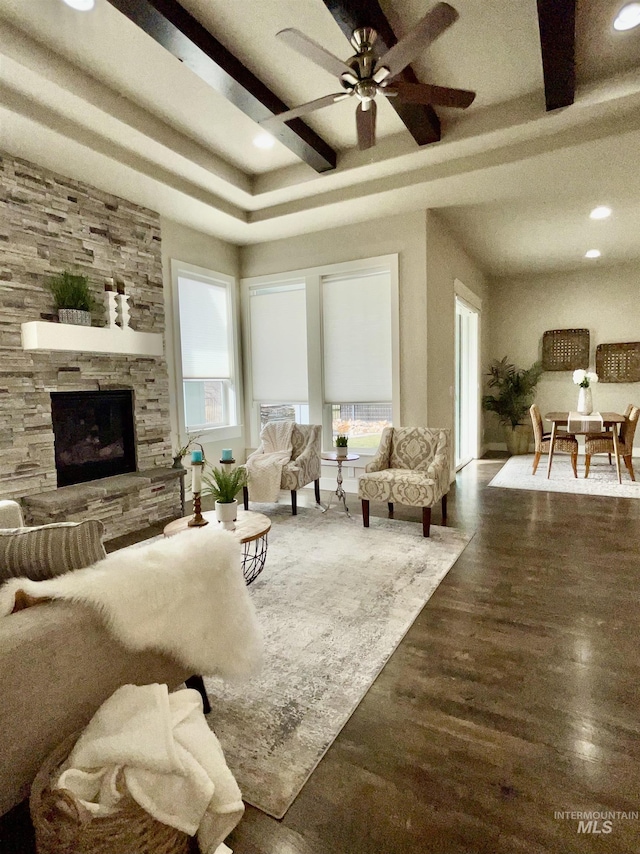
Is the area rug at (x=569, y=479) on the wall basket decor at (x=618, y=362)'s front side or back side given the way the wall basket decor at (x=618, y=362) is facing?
on the front side

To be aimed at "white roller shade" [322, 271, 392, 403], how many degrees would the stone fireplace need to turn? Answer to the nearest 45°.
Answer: approximately 45° to its left

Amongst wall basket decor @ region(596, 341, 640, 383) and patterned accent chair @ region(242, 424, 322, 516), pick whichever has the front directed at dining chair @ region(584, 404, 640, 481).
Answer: the wall basket decor

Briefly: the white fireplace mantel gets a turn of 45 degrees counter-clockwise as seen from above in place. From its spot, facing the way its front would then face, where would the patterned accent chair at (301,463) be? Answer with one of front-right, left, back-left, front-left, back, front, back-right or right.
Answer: front

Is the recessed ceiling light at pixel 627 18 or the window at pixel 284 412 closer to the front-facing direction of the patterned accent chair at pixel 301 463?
the recessed ceiling light

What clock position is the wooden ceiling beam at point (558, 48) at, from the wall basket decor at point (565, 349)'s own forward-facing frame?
The wooden ceiling beam is roughly at 12 o'clock from the wall basket decor.

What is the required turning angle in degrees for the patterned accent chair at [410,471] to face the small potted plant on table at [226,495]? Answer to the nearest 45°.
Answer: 0° — it already faces it

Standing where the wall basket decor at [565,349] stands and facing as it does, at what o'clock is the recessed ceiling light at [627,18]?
The recessed ceiling light is roughly at 12 o'clock from the wall basket decor.

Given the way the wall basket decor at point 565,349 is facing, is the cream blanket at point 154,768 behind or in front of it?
in front

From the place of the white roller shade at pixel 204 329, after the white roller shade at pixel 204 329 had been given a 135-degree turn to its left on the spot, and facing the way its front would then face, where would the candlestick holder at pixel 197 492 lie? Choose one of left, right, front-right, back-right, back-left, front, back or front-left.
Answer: back

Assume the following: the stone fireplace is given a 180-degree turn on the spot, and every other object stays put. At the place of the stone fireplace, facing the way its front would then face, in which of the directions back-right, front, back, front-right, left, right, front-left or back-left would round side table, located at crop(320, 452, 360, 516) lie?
back-right
